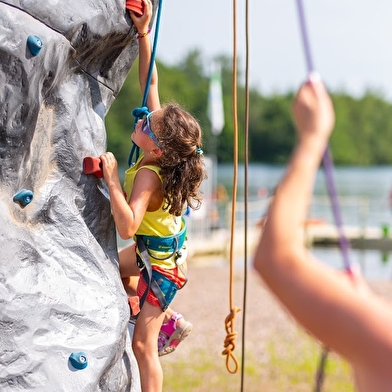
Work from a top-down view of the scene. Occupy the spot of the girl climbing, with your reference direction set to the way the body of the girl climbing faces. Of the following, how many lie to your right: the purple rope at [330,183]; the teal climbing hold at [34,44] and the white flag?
1

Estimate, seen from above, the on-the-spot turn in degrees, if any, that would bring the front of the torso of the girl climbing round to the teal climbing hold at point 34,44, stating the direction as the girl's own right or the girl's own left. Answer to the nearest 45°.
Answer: approximately 45° to the girl's own left

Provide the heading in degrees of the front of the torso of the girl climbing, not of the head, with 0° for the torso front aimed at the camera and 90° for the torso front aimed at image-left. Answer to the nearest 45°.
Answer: approximately 90°

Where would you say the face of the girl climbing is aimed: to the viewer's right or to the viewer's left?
to the viewer's left
